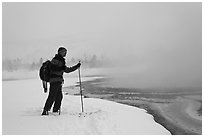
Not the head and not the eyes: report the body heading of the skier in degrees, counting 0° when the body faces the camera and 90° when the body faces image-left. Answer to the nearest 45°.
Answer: approximately 270°
